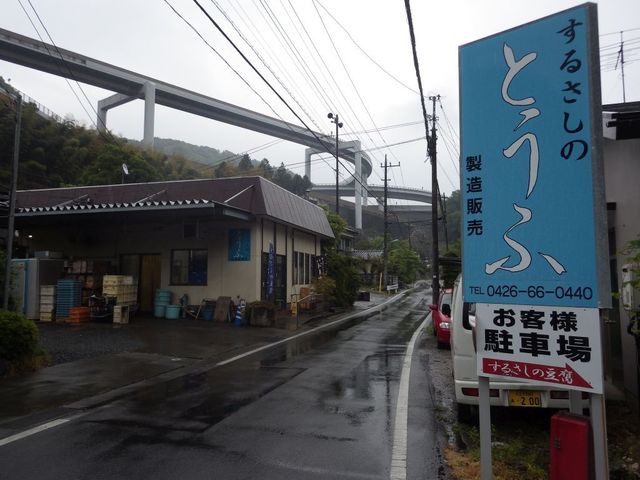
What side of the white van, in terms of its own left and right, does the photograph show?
back

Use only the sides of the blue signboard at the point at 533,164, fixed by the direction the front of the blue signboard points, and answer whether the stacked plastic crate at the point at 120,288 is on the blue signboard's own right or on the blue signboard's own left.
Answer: on the blue signboard's own right

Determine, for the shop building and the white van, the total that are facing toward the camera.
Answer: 1

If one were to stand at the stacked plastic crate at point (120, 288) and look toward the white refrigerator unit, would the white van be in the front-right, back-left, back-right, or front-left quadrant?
back-left

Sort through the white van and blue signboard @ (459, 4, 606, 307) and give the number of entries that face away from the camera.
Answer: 1
